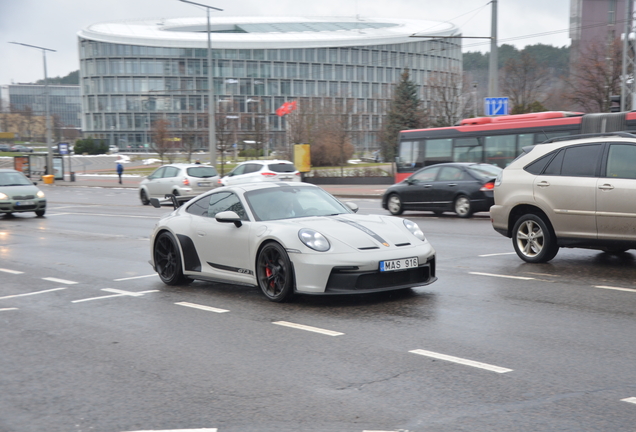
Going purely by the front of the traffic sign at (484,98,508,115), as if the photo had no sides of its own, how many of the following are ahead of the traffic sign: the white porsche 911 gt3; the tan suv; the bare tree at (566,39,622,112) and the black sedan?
3

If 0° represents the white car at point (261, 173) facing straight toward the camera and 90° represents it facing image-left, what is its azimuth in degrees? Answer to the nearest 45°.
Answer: approximately 135°

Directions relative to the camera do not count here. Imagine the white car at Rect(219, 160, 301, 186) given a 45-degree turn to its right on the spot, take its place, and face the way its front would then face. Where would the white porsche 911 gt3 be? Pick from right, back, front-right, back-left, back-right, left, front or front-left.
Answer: back

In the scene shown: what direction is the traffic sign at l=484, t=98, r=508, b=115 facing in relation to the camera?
toward the camera

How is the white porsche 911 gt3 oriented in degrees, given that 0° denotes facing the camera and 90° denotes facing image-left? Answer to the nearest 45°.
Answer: approximately 315°

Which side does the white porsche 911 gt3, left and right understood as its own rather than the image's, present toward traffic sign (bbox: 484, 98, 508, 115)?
left

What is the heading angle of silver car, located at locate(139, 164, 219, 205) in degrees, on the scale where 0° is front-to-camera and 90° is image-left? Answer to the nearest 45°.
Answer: approximately 135°

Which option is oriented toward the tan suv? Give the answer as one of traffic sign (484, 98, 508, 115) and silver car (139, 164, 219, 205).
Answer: the traffic sign

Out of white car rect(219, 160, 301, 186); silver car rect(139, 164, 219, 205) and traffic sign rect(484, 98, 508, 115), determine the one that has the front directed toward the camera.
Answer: the traffic sign

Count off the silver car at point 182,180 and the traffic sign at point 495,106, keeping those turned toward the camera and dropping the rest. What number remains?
1

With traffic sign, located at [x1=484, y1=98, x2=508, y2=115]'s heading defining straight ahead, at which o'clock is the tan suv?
The tan suv is roughly at 12 o'clock from the traffic sign.

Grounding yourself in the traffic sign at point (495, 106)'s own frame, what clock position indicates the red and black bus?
The red and black bus is roughly at 12 o'clock from the traffic sign.
